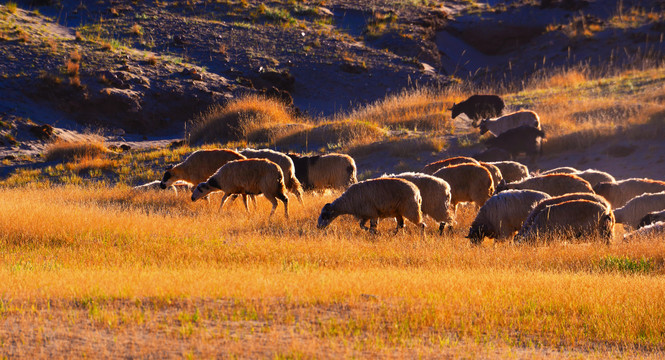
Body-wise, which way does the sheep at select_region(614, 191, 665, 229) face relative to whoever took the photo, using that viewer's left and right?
facing to the left of the viewer

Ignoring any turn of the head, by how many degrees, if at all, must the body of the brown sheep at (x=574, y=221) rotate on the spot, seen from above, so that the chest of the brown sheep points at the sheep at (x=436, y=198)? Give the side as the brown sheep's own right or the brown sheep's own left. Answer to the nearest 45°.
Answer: approximately 45° to the brown sheep's own right

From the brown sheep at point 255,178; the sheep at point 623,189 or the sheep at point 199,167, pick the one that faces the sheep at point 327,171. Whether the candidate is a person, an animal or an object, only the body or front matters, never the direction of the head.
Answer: the sheep at point 623,189

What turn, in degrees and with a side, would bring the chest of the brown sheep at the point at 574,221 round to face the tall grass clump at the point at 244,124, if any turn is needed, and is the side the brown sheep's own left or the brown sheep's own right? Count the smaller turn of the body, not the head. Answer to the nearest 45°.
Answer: approximately 45° to the brown sheep's own right

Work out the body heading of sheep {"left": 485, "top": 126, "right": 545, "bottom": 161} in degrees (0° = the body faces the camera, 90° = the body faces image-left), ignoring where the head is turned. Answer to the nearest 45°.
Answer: approximately 90°

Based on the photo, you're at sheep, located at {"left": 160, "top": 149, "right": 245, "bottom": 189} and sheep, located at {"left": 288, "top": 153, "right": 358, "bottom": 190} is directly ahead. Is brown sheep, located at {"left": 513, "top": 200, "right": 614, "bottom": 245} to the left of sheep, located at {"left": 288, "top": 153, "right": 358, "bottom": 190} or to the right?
right

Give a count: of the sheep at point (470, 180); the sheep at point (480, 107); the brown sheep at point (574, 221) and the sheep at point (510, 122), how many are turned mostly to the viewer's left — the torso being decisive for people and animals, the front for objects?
4

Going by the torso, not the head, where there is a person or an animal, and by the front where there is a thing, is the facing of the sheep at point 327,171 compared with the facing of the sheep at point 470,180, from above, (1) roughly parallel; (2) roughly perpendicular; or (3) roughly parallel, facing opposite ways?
roughly parallel

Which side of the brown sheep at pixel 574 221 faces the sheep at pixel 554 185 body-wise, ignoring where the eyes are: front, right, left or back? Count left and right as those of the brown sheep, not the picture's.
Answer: right

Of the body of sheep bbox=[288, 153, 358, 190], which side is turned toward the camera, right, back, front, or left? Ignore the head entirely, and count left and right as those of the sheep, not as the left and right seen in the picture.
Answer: left

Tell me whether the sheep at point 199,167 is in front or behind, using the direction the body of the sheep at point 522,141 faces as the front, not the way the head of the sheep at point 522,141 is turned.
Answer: in front

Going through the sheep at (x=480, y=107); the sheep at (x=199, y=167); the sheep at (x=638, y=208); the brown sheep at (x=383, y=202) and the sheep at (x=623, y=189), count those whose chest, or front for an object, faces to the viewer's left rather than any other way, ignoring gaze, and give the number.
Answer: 5

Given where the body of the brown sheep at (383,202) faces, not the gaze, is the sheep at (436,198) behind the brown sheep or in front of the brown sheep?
behind

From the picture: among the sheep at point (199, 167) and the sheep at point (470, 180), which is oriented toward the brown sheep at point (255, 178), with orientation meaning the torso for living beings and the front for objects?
the sheep at point (470, 180)

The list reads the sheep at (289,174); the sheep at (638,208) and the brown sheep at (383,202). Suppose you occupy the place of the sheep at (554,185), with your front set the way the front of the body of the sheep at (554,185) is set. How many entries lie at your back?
1

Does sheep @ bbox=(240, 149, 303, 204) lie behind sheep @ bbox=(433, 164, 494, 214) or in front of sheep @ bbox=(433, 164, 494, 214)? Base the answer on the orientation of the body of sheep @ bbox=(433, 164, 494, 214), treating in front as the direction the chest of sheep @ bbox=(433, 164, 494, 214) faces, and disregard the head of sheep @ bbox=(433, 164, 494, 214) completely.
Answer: in front

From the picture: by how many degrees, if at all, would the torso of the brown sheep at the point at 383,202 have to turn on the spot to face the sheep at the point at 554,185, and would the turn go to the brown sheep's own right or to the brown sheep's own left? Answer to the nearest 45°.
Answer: approximately 135° to the brown sheep's own right

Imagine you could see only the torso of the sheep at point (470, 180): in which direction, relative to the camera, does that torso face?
to the viewer's left
